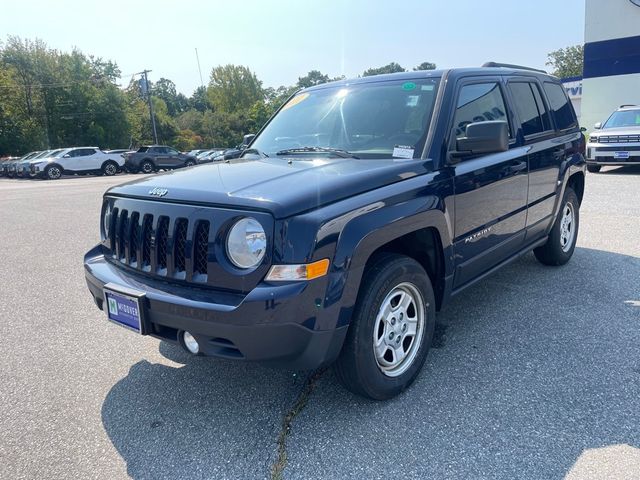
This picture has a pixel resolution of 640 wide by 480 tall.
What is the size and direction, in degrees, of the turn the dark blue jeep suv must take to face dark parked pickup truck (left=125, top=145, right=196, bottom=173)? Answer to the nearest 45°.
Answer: approximately 135° to its right

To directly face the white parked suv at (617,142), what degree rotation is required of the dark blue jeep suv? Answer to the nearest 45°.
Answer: approximately 180°

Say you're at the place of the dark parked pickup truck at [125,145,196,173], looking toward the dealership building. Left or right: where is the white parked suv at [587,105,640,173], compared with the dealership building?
right

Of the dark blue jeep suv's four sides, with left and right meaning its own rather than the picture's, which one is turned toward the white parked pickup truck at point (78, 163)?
right

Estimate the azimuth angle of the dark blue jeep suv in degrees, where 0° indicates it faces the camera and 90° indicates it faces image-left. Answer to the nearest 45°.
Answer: approximately 45°

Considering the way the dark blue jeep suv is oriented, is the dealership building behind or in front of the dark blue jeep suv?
behind
